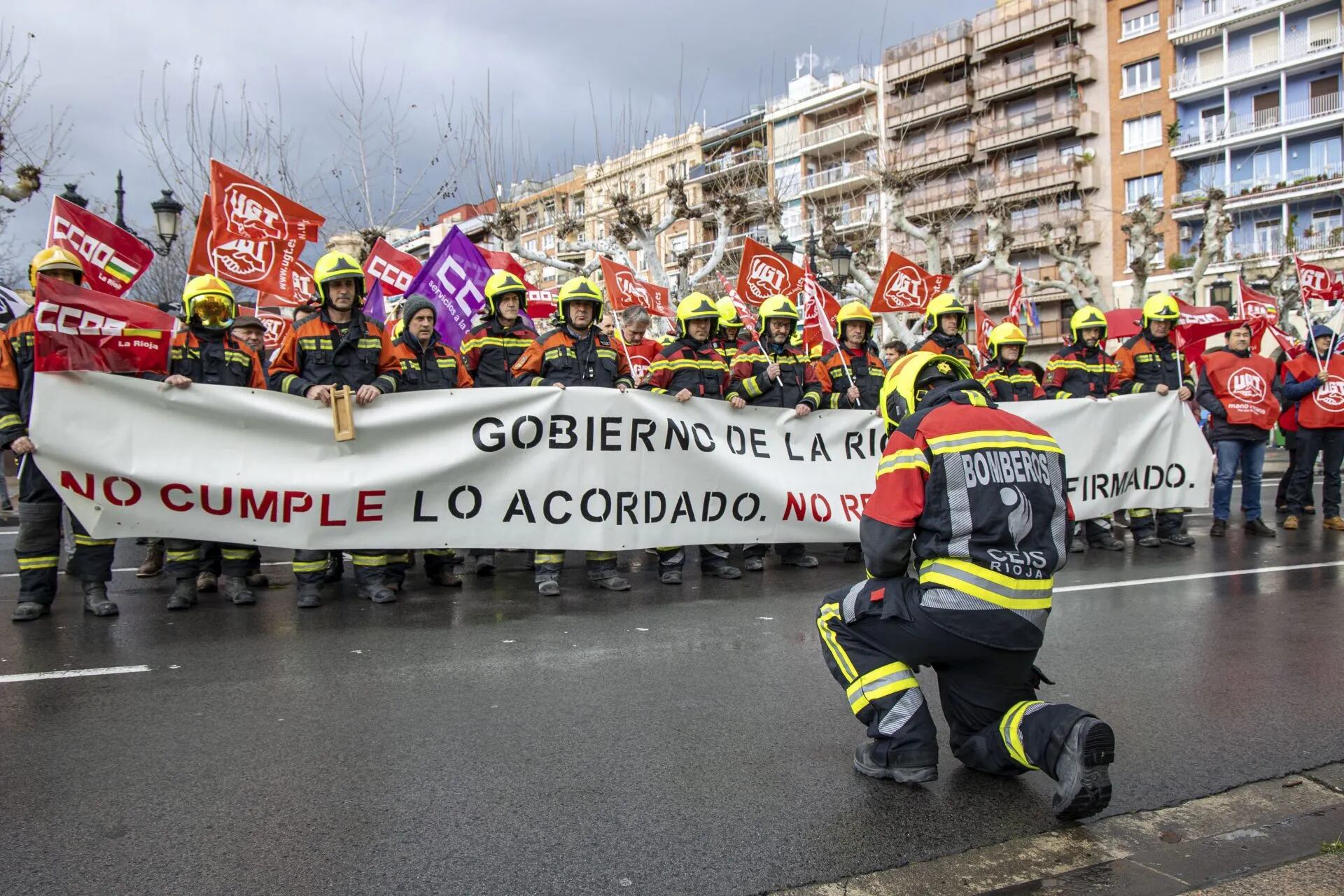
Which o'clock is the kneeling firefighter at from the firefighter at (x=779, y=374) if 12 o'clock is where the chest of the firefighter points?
The kneeling firefighter is roughly at 12 o'clock from the firefighter.

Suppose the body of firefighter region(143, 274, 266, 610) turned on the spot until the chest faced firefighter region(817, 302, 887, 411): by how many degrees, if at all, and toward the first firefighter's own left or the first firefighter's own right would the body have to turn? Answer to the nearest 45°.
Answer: approximately 90° to the first firefighter's own left

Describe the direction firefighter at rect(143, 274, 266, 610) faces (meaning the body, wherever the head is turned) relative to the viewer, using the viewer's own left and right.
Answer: facing the viewer

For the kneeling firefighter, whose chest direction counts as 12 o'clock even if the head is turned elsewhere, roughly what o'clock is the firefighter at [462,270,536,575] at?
The firefighter is roughly at 12 o'clock from the kneeling firefighter.

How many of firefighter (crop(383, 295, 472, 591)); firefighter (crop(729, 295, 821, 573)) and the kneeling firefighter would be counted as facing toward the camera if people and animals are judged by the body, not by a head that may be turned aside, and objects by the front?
2

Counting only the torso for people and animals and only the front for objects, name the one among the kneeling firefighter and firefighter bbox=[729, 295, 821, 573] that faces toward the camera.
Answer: the firefighter

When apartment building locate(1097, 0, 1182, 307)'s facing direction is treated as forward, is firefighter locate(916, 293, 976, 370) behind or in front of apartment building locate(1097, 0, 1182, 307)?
in front

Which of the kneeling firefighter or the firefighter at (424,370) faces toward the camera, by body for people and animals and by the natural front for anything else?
the firefighter

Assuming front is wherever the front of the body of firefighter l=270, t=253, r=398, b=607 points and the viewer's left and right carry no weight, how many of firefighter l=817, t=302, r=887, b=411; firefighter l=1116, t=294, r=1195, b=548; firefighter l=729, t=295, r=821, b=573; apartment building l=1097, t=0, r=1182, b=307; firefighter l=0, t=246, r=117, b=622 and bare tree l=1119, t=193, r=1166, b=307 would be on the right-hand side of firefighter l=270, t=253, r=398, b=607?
1

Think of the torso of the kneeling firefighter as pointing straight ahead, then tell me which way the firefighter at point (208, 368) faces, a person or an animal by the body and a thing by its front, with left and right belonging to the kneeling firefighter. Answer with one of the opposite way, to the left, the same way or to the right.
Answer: the opposite way

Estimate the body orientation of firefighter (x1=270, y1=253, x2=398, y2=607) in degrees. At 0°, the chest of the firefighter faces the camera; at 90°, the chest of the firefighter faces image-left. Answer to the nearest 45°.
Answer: approximately 0°

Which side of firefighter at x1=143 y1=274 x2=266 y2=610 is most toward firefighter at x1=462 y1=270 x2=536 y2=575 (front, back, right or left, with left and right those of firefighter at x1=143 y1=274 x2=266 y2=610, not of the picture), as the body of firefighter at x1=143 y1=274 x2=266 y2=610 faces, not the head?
left
